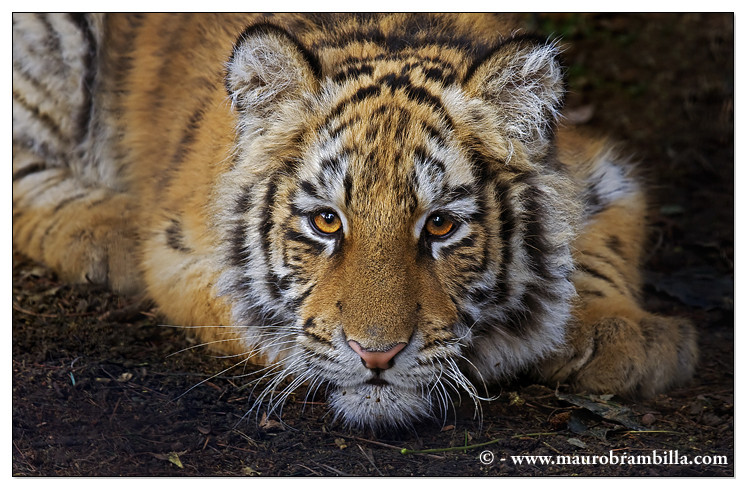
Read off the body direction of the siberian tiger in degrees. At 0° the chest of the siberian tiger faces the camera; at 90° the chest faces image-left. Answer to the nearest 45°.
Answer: approximately 315°
